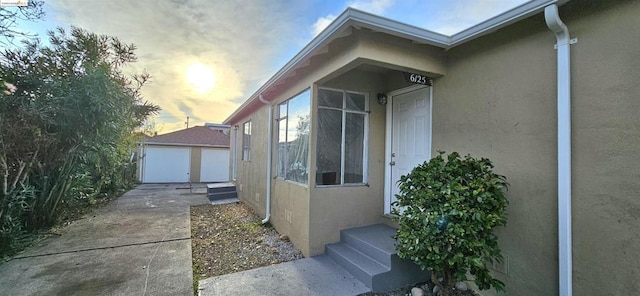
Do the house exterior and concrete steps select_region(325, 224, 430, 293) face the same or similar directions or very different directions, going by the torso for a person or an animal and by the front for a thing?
same or similar directions

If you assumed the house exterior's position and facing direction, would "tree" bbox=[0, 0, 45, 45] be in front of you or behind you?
in front

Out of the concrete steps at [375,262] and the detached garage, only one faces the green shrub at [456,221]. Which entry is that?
the detached garage

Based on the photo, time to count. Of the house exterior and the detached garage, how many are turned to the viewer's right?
0

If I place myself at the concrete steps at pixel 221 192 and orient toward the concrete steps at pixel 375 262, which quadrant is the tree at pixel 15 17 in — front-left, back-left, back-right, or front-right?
front-right

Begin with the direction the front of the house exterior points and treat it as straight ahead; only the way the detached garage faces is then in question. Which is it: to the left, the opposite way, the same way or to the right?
to the left

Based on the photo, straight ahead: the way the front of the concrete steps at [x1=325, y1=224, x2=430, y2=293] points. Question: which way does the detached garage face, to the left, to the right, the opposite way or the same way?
to the left

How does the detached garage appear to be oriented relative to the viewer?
toward the camera

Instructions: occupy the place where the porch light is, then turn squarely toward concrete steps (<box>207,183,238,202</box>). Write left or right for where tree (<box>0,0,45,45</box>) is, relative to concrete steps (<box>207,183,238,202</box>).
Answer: left

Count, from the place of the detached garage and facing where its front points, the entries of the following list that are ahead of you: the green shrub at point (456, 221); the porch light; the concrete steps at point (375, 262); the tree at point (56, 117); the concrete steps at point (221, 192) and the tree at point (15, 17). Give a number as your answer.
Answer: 6

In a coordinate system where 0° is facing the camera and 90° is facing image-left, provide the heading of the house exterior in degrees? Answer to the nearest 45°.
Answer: approximately 45°

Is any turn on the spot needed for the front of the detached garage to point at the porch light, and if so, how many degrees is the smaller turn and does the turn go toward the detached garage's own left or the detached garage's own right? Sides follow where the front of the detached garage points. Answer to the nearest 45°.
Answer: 0° — it already faces it

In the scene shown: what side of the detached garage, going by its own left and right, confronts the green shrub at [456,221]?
front

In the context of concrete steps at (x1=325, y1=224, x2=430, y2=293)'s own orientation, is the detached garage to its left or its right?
on its right

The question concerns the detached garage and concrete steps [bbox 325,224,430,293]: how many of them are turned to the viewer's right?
0

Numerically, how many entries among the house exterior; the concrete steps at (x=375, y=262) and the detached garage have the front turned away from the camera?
0

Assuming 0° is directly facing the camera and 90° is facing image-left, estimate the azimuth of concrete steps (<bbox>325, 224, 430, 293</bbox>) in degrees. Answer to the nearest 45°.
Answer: approximately 45°

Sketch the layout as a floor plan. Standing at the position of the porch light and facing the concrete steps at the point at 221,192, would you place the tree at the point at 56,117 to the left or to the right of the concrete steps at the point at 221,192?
left

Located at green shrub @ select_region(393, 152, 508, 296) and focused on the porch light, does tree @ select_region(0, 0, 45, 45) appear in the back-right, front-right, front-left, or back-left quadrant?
front-left
